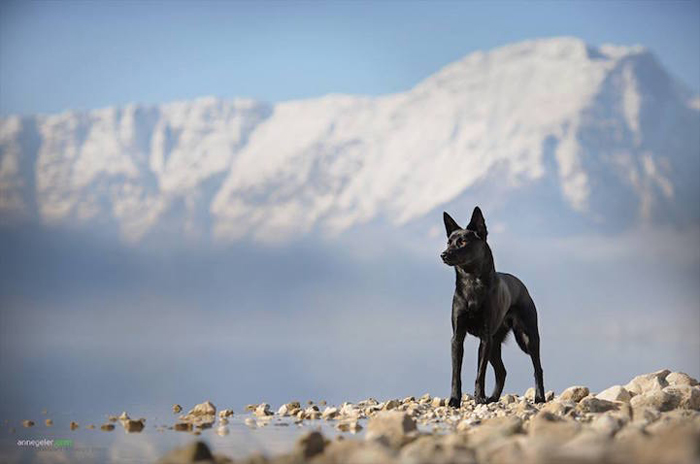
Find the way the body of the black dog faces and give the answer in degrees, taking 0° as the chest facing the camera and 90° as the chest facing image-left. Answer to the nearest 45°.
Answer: approximately 45°

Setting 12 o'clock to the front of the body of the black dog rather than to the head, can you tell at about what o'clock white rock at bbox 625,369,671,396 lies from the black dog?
The white rock is roughly at 8 o'clock from the black dog.

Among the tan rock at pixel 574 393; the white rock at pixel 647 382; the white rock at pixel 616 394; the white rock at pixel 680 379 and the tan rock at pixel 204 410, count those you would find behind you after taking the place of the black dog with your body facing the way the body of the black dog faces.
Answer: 4

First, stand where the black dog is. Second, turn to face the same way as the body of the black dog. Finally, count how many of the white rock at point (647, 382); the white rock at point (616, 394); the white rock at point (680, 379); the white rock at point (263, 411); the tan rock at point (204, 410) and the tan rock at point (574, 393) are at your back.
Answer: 4

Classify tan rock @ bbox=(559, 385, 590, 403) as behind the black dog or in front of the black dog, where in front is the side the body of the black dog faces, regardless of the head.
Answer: behind

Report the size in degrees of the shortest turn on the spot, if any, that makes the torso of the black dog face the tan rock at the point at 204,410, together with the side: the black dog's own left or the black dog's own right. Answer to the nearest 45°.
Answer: approximately 45° to the black dog's own right

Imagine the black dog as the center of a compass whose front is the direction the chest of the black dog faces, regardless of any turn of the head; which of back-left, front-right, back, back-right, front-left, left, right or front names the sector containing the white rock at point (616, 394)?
back

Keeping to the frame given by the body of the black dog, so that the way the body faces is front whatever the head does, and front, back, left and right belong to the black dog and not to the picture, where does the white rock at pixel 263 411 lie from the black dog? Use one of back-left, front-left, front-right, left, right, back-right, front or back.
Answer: front-right

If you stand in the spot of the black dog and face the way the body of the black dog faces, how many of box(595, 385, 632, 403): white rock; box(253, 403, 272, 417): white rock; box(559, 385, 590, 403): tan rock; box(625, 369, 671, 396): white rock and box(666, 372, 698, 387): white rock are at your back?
4

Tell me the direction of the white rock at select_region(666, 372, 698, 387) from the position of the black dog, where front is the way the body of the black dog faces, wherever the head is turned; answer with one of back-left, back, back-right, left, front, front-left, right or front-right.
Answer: back
